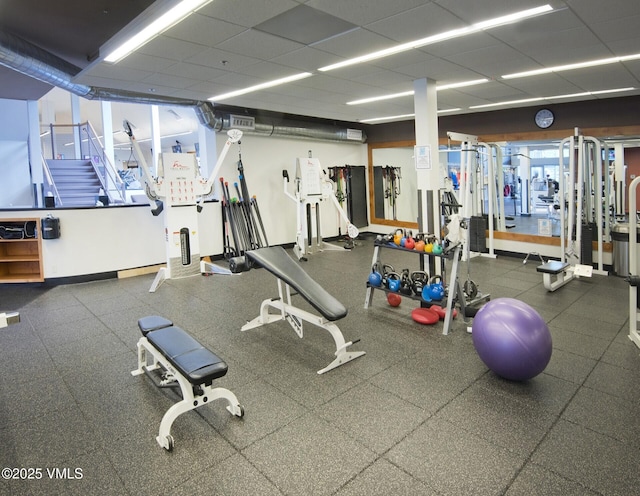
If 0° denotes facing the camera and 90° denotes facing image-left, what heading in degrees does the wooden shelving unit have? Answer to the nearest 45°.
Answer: approximately 0°

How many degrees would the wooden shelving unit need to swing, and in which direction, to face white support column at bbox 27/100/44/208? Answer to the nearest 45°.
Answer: approximately 180°

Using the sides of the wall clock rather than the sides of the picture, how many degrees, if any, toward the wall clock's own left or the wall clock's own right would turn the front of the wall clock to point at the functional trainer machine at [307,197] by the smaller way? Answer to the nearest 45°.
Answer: approximately 90° to the wall clock's own right

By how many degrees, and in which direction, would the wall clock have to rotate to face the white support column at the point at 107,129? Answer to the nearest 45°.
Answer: approximately 90° to its right

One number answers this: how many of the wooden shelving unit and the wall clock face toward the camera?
2
